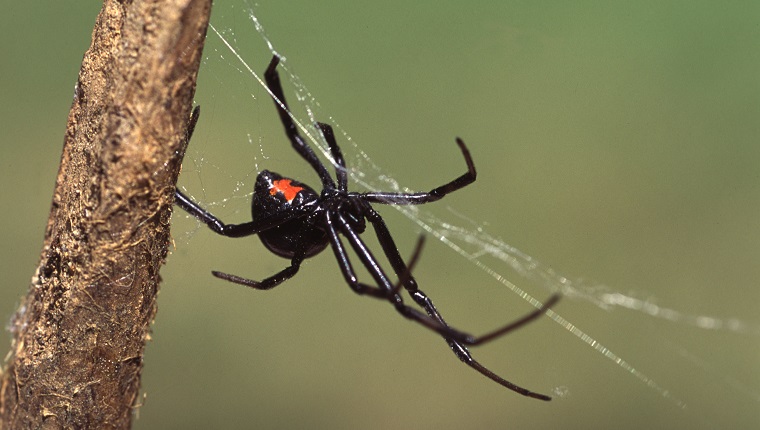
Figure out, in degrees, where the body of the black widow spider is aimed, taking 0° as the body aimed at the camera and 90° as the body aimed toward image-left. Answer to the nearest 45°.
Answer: approximately 270°
